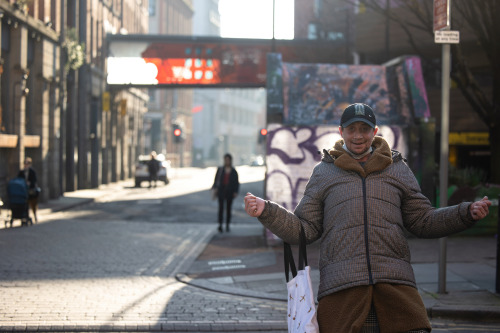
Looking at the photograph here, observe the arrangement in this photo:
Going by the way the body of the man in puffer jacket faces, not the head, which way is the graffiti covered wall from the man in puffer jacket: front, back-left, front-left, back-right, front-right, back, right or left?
back

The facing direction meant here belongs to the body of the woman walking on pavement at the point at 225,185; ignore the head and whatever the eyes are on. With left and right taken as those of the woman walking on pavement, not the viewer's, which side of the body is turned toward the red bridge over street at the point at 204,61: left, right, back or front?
back

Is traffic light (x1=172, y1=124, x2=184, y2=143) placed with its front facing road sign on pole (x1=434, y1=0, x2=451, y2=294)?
yes

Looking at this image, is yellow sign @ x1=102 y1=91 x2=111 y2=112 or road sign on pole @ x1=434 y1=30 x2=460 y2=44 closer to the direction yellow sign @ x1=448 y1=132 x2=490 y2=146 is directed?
the road sign on pole

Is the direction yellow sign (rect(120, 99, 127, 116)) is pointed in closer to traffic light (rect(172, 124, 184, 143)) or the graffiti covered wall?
the graffiti covered wall

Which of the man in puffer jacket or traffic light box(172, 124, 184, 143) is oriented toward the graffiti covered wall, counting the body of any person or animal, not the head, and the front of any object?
the traffic light

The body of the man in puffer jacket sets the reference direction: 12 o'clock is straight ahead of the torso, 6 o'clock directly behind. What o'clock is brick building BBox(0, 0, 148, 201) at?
The brick building is roughly at 5 o'clock from the man in puffer jacket.

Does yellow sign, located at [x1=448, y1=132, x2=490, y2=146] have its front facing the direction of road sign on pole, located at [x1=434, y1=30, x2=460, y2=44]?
yes
